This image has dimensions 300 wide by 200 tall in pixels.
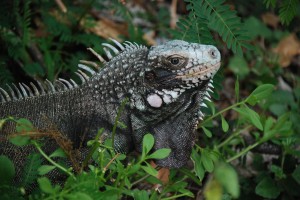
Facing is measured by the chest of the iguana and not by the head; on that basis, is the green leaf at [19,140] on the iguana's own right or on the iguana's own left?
on the iguana's own right

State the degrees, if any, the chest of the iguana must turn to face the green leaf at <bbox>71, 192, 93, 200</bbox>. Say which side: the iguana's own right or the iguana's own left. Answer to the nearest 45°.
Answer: approximately 90° to the iguana's own right

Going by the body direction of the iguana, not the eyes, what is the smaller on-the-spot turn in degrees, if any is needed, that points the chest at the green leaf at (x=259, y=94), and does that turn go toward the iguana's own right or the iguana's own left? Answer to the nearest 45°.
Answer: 0° — it already faces it

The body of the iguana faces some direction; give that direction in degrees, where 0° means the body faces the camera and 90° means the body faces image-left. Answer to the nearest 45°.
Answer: approximately 270°

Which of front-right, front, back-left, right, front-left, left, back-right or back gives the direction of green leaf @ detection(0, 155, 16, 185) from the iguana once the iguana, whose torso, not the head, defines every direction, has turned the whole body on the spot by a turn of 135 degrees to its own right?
front

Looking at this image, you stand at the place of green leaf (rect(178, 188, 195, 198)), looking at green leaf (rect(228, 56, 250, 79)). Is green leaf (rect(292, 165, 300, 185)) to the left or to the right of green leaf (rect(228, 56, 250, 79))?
right

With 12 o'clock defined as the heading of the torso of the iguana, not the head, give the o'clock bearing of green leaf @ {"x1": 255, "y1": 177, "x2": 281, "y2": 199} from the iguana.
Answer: The green leaf is roughly at 12 o'clock from the iguana.

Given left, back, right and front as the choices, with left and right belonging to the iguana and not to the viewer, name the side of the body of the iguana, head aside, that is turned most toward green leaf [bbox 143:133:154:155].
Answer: right

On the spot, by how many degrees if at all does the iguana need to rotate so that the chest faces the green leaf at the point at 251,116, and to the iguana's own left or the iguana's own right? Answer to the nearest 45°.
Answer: approximately 45° to the iguana's own right

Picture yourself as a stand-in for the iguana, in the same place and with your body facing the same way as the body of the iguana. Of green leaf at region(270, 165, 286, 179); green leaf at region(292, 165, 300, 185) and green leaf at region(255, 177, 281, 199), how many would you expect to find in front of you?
3

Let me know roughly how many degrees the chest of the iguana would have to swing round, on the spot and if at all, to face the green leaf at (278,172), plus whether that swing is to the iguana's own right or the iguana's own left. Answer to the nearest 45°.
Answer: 0° — it already faces it

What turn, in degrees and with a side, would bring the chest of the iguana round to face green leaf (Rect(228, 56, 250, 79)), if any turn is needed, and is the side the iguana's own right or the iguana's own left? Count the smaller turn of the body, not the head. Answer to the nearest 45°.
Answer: approximately 45° to the iguana's own left
